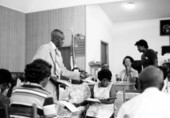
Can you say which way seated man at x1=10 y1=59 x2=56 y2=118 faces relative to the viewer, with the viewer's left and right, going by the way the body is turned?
facing away from the viewer and to the right of the viewer

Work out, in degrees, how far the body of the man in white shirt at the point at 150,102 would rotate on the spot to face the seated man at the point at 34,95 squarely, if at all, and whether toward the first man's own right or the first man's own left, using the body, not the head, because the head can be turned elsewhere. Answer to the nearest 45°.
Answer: approximately 90° to the first man's own left

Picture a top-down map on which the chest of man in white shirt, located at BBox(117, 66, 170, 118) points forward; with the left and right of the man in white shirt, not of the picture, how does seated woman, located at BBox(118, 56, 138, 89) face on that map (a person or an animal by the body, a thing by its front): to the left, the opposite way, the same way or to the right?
the opposite way

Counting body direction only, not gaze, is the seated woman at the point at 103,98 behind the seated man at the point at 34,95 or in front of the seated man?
in front

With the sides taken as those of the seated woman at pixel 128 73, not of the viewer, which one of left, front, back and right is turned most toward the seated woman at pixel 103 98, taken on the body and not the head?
front

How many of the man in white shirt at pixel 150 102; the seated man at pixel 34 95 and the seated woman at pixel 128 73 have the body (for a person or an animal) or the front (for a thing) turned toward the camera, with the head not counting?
1

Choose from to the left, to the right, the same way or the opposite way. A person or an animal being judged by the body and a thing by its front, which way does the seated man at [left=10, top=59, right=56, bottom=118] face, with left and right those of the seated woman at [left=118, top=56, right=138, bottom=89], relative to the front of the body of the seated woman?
the opposite way

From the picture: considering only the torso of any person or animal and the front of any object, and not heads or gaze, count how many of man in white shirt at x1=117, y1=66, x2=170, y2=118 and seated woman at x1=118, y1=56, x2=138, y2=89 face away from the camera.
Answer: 1

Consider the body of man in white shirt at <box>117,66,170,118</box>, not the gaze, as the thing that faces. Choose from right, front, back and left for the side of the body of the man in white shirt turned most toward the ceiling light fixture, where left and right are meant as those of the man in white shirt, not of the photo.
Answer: front

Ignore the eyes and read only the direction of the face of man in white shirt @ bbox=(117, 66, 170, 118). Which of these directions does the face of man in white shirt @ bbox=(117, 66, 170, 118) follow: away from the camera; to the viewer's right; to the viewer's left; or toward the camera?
away from the camera

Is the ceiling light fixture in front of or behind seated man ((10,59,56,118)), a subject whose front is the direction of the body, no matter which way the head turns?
in front

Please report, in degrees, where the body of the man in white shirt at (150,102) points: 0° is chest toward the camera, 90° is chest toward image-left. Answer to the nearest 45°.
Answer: approximately 180°
